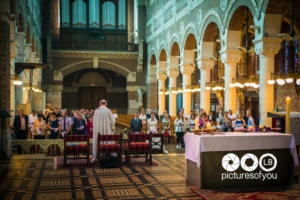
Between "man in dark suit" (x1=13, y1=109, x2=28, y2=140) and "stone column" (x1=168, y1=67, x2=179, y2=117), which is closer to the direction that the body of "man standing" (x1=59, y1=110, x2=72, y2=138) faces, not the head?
the man in dark suit

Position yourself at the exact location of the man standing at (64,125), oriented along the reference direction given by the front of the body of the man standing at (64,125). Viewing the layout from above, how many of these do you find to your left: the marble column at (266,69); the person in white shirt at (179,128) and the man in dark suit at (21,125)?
2

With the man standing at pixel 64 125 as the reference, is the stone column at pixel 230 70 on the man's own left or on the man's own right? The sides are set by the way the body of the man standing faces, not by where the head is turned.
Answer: on the man's own left

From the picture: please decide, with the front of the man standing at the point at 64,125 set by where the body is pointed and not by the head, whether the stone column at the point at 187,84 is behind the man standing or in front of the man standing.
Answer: behind

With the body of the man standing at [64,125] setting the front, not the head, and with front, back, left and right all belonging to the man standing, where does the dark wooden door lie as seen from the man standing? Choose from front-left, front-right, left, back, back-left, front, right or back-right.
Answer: back

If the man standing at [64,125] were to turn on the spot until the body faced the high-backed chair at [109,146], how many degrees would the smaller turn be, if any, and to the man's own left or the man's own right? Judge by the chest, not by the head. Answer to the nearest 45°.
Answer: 0° — they already face it

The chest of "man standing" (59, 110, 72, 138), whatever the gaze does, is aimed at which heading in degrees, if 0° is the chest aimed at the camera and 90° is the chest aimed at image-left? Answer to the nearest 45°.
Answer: approximately 0°

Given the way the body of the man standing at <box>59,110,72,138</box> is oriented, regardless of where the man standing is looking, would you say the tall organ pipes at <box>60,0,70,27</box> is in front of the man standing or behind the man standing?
behind

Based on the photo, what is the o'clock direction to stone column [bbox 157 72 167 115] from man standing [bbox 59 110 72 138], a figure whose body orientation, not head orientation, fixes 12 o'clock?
The stone column is roughly at 7 o'clock from the man standing.

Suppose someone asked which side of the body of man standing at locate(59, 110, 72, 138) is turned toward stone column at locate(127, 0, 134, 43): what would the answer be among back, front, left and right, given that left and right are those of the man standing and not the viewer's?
back
